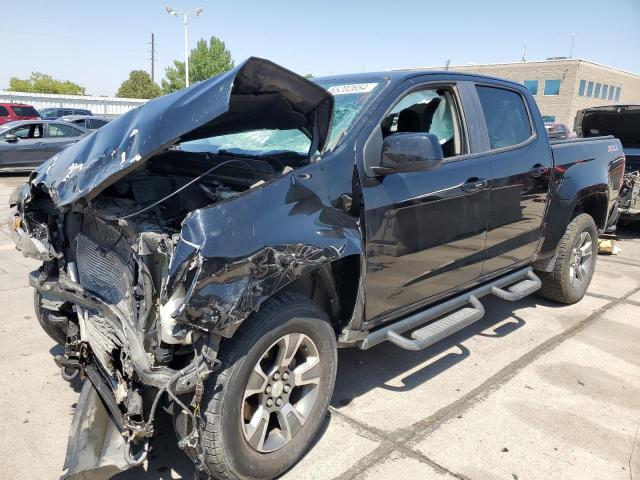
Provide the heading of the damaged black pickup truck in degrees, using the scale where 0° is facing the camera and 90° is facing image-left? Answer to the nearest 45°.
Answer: approximately 45°

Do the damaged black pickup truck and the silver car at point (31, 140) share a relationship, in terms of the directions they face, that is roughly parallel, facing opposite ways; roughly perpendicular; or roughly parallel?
roughly parallel

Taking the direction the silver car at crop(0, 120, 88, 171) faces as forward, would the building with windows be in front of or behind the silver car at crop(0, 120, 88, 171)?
behind

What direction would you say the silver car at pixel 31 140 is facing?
to the viewer's left

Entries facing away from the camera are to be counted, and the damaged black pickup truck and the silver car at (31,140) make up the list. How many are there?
0

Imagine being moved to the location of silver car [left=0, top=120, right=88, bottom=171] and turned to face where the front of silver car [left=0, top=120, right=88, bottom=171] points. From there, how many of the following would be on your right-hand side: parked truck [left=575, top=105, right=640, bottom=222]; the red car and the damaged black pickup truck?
1

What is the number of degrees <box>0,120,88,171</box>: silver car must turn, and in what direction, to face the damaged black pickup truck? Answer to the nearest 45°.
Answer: approximately 90° to its left

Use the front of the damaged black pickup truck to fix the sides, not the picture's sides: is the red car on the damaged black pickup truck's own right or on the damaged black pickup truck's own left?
on the damaged black pickup truck's own right

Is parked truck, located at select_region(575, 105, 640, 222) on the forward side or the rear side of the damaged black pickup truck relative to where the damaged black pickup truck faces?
on the rear side

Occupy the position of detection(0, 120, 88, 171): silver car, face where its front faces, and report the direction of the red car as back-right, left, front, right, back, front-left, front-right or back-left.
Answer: right

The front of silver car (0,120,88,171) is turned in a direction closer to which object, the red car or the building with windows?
the red car
